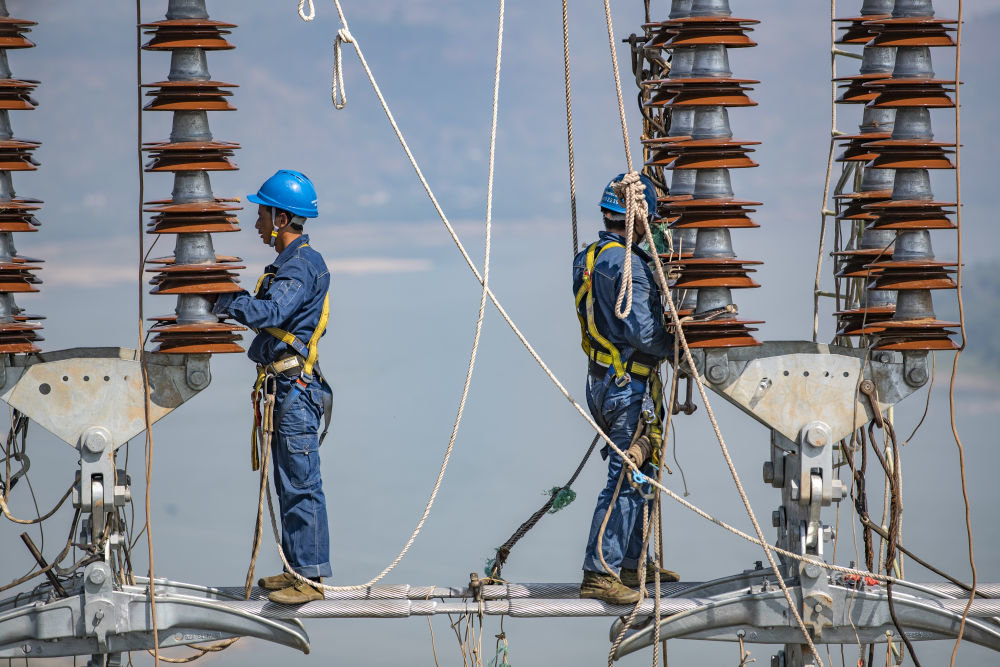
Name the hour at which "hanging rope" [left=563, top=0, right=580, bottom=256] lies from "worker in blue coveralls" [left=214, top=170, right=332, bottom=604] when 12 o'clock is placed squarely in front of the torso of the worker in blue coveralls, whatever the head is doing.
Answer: The hanging rope is roughly at 6 o'clock from the worker in blue coveralls.

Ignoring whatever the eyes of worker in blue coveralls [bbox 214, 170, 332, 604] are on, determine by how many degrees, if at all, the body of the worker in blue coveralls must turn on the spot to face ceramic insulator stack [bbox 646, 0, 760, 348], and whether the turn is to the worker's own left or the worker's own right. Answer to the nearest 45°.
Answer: approximately 180°

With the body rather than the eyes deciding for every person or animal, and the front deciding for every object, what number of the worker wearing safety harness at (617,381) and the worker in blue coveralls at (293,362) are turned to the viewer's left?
1

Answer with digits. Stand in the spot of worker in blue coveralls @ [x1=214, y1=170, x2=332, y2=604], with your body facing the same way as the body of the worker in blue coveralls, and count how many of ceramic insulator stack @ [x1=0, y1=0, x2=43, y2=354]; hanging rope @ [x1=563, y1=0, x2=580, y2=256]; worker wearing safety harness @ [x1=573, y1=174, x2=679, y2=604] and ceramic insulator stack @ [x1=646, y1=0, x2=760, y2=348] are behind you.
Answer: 3

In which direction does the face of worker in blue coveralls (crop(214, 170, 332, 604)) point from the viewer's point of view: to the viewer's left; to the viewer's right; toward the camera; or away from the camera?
to the viewer's left

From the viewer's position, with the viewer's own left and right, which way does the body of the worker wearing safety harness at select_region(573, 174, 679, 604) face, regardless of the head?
facing away from the viewer and to the right of the viewer

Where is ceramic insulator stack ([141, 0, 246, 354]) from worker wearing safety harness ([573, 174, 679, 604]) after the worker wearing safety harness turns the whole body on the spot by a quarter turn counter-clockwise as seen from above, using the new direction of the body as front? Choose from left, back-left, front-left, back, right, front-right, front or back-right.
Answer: front-left

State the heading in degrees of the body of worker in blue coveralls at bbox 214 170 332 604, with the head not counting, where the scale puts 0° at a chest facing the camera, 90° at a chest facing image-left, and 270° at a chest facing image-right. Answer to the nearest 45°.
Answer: approximately 90°

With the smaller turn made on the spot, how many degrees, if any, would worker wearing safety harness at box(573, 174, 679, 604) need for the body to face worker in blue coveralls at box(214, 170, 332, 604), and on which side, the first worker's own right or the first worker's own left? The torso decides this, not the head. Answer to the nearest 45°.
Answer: approximately 135° to the first worker's own left

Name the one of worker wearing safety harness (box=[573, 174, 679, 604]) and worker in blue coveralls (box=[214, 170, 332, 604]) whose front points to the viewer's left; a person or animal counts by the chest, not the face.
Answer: the worker in blue coveralls
